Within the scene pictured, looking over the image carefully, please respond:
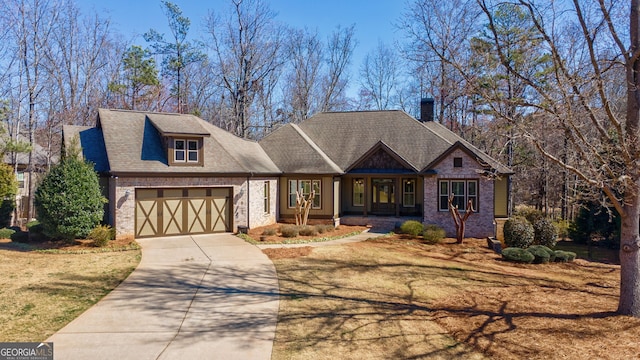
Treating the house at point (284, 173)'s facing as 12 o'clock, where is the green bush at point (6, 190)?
The green bush is roughly at 3 o'clock from the house.

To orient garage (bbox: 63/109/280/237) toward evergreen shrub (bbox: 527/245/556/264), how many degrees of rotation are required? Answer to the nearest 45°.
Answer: approximately 45° to its left

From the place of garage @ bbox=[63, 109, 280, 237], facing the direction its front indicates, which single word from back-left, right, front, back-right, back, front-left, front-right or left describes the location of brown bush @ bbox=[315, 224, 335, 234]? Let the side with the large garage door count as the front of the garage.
left

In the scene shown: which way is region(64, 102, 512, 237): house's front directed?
toward the camera

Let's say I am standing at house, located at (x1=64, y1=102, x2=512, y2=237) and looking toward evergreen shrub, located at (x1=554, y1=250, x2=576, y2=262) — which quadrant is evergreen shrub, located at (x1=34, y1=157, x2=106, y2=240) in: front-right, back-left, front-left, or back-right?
back-right

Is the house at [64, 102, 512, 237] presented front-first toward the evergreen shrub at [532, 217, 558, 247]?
no

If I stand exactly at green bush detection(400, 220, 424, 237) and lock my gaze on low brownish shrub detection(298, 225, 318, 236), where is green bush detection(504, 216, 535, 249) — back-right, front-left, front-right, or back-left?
back-left

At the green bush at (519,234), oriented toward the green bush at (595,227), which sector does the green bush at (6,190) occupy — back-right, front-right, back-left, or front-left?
back-left

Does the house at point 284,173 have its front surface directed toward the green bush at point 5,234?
no

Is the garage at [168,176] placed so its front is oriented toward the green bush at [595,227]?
no

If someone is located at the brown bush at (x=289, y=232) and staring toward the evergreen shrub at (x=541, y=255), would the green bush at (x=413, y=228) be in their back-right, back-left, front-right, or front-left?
front-left

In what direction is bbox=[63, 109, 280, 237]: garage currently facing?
toward the camera

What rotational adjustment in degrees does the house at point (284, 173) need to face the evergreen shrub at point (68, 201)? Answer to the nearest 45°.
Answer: approximately 45° to its right
